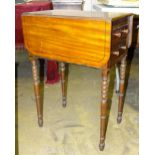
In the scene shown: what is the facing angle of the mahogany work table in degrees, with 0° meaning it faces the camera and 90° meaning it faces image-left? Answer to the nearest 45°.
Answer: approximately 315°
